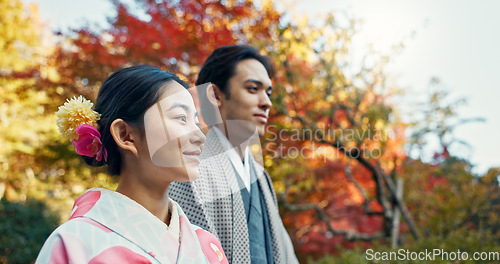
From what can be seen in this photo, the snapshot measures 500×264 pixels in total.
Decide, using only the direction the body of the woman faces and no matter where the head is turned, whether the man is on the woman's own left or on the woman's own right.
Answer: on the woman's own left

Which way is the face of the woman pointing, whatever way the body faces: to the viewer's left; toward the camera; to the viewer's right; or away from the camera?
to the viewer's right

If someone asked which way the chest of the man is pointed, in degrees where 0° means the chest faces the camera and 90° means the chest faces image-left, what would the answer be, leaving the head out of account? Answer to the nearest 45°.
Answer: approximately 315°

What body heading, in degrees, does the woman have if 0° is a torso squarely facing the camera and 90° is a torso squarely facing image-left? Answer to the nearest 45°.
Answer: approximately 315°

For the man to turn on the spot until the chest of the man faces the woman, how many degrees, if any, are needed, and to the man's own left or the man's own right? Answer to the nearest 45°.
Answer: approximately 45° to the man's own right
